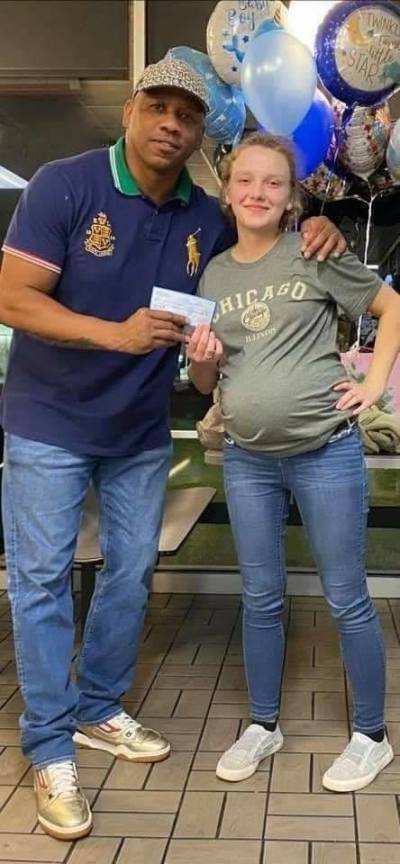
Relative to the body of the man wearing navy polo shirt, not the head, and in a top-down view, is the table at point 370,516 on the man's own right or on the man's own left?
on the man's own left

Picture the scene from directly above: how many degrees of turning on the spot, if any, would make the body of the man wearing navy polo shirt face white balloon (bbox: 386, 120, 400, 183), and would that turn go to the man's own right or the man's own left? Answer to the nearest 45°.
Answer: approximately 90° to the man's own left

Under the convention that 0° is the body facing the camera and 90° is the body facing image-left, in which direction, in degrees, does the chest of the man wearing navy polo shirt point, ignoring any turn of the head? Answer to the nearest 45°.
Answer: approximately 315°

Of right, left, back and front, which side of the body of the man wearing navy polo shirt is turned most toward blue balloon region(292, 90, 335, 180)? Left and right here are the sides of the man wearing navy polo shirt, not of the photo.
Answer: left

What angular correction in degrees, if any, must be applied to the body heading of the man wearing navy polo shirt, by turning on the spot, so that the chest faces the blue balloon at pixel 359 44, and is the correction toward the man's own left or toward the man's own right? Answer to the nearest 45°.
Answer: approximately 90° to the man's own left

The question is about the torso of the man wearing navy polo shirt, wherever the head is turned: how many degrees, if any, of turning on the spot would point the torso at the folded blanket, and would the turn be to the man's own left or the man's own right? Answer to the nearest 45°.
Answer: approximately 90° to the man's own left
